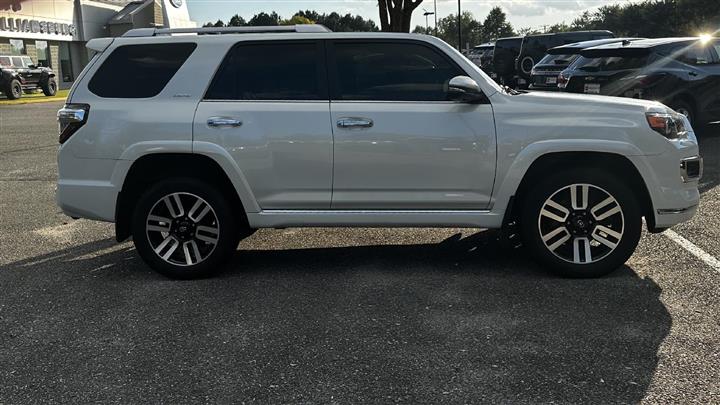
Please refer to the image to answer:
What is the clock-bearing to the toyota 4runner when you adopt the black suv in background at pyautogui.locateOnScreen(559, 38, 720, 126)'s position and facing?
The toyota 4runner is roughly at 5 o'clock from the black suv in background.

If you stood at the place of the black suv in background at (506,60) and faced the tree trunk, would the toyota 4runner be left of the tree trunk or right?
left

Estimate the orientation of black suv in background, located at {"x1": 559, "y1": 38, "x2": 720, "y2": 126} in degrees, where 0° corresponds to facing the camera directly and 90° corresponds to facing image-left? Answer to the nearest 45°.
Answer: approximately 225°

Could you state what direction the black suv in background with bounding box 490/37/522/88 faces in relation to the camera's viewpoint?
facing away from the viewer and to the right of the viewer

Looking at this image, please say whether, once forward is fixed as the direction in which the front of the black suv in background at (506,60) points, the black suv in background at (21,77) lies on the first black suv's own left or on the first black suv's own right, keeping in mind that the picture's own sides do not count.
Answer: on the first black suv's own left

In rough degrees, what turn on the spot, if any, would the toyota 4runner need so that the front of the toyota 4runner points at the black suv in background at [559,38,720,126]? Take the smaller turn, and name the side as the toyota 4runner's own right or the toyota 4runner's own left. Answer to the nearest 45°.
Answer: approximately 45° to the toyota 4runner's own left

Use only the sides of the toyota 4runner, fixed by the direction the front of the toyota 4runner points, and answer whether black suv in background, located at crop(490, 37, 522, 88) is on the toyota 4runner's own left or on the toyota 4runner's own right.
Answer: on the toyota 4runner's own left

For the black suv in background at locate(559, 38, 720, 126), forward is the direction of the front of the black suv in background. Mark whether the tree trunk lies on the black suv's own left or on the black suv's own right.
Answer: on the black suv's own left

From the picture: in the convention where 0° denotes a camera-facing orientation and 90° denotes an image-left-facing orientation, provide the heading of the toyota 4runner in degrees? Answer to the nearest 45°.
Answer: approximately 270°
